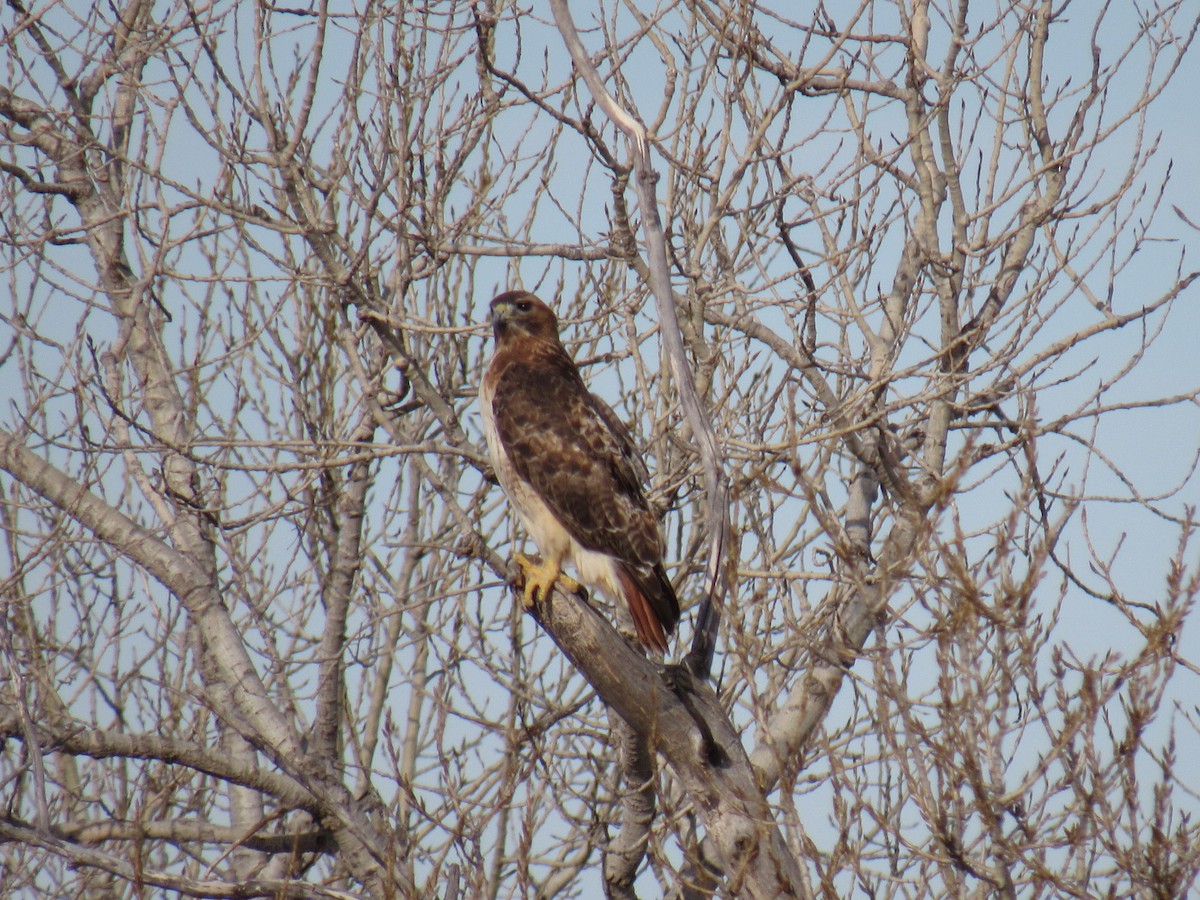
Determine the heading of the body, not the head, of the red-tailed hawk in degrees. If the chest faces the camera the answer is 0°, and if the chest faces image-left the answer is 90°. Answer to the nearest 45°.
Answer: approximately 90°
